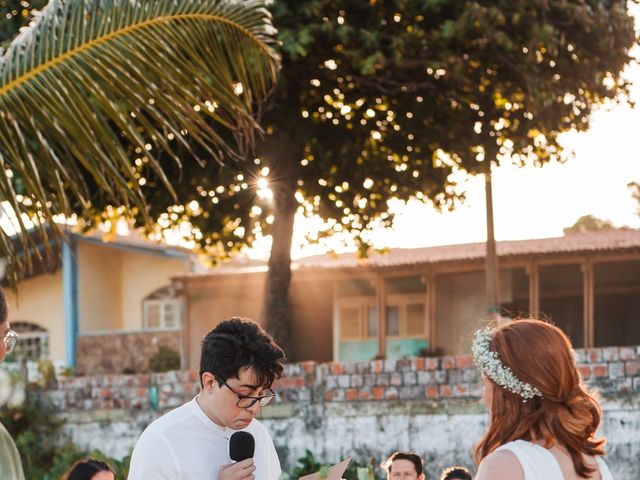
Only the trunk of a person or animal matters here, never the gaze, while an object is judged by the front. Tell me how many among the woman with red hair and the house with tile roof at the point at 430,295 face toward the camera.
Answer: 1

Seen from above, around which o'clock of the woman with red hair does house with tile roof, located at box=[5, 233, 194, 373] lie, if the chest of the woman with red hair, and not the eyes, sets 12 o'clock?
The house with tile roof is roughly at 1 o'clock from the woman with red hair.

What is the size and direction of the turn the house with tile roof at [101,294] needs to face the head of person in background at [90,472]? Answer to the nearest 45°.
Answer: approximately 45° to its right

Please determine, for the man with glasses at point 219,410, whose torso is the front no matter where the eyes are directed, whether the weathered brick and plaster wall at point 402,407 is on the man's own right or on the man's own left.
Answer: on the man's own left

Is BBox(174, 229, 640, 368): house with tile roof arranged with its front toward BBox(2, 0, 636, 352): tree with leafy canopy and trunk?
yes

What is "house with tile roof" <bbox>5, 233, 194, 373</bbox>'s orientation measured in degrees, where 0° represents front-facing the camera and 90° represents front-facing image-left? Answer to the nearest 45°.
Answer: approximately 315°

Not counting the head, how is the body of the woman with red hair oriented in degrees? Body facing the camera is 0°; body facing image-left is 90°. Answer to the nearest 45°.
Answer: approximately 135°

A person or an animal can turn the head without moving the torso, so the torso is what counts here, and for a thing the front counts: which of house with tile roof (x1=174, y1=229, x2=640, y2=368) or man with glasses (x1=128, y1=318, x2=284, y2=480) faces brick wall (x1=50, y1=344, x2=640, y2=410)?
the house with tile roof

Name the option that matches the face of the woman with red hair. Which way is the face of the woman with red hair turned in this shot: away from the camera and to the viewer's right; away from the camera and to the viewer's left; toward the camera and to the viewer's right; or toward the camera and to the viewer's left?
away from the camera and to the viewer's left

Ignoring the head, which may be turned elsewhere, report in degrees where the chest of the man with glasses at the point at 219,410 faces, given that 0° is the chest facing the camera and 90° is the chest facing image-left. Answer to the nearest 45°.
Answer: approximately 315°

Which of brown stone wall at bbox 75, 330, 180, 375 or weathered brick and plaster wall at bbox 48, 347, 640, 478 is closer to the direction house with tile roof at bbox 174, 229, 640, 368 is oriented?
the weathered brick and plaster wall at bbox 48, 347, 640, 478
